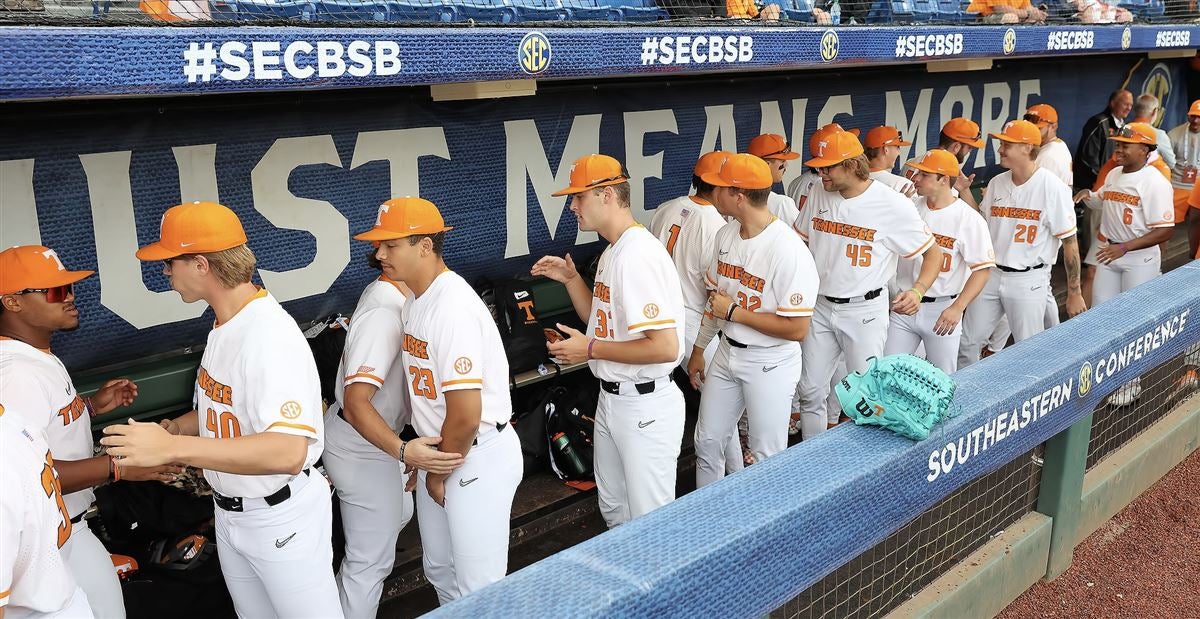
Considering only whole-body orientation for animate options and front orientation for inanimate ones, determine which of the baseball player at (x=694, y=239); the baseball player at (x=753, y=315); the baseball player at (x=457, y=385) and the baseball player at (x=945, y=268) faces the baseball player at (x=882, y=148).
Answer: the baseball player at (x=694, y=239)

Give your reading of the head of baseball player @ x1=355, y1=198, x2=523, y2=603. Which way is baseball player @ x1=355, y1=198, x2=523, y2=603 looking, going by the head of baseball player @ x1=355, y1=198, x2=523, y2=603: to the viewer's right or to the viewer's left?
to the viewer's left

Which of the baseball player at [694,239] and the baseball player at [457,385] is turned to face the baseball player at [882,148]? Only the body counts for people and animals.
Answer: the baseball player at [694,239]

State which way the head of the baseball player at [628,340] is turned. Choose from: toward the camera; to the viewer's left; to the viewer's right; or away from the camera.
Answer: to the viewer's left

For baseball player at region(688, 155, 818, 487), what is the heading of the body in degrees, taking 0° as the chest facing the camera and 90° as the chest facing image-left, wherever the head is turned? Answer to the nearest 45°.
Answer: approximately 45°

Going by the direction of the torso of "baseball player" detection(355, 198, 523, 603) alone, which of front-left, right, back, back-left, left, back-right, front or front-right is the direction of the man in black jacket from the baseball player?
back

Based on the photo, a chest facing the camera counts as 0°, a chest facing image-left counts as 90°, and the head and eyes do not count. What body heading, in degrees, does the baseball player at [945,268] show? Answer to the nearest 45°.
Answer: approximately 45°

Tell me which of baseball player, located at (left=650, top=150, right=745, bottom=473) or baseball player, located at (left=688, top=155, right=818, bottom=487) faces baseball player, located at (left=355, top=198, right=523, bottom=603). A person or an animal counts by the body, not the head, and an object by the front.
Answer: baseball player, located at (left=688, top=155, right=818, bottom=487)

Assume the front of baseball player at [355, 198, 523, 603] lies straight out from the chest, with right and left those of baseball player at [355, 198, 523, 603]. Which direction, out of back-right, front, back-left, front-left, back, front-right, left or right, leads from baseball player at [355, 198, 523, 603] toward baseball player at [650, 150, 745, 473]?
back

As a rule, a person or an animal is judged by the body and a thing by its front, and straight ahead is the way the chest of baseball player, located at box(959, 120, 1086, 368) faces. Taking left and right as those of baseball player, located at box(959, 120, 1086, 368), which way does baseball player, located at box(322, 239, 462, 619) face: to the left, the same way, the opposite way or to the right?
the opposite way
